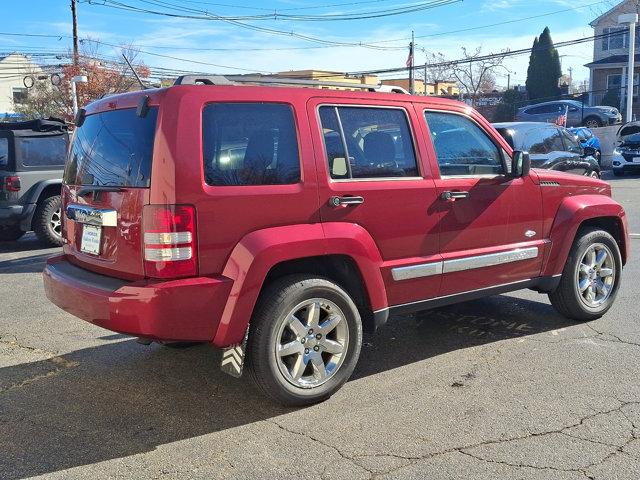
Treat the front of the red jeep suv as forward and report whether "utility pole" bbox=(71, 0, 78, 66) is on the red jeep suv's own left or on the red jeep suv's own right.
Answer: on the red jeep suv's own left

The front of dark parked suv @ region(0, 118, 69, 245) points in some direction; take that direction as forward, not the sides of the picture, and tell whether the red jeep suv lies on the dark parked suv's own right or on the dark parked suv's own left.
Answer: on the dark parked suv's own right

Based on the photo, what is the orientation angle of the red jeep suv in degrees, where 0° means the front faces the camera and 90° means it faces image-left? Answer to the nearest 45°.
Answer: approximately 225°

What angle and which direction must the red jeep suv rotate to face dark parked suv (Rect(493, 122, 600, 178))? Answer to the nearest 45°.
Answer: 0° — it already faces it

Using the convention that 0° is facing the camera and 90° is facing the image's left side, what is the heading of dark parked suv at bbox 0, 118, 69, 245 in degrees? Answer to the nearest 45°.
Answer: approximately 225°
